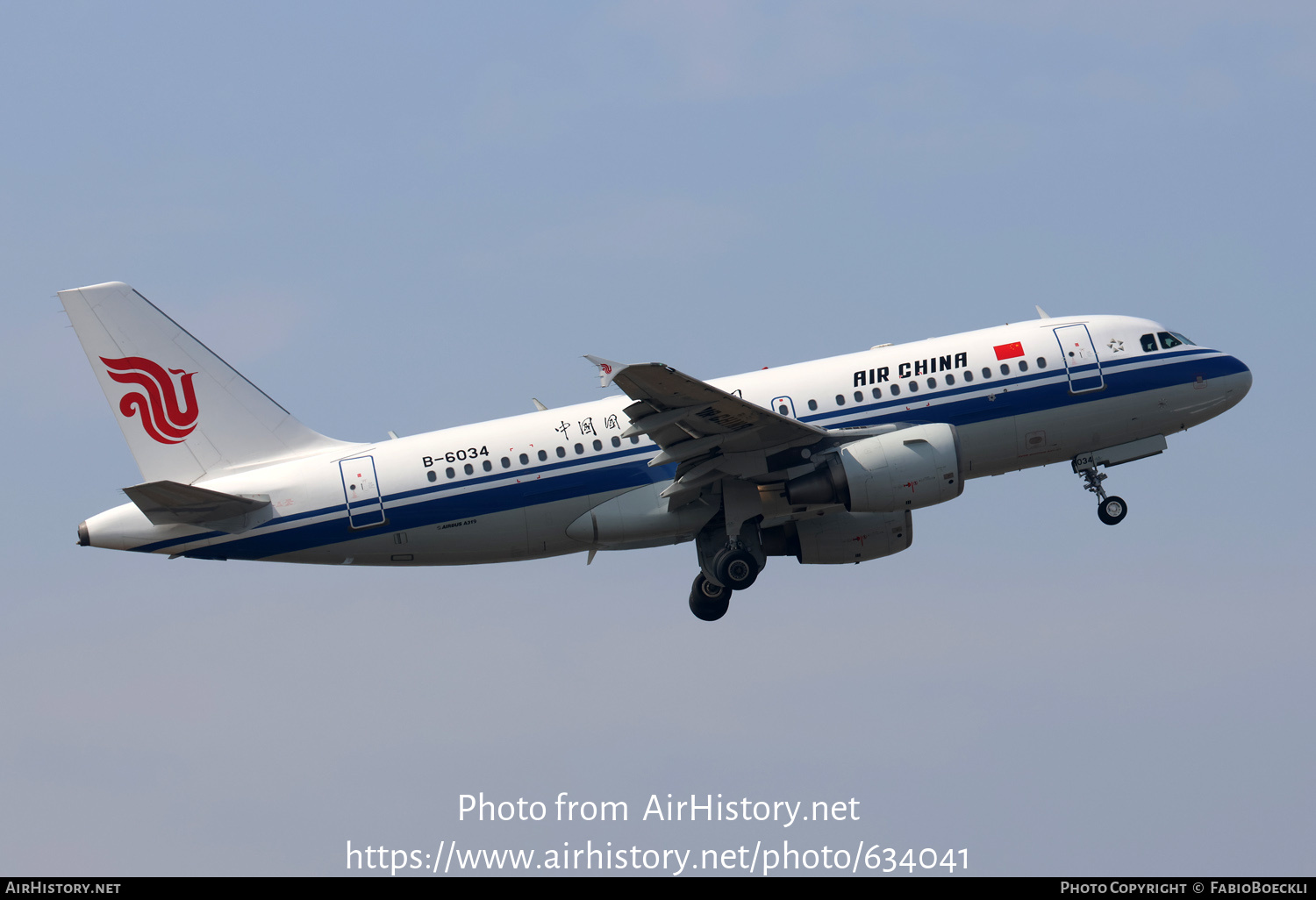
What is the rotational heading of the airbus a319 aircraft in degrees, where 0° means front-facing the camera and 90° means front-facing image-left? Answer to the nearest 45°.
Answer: approximately 270°
